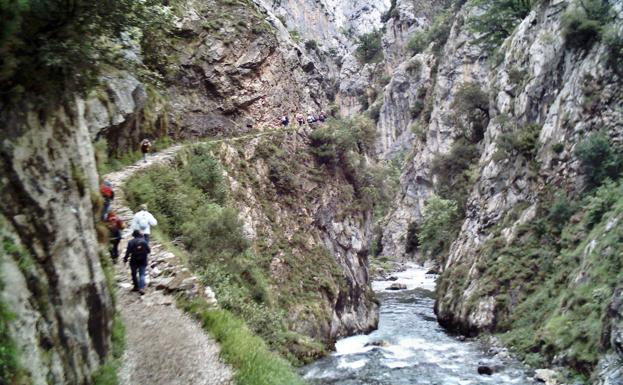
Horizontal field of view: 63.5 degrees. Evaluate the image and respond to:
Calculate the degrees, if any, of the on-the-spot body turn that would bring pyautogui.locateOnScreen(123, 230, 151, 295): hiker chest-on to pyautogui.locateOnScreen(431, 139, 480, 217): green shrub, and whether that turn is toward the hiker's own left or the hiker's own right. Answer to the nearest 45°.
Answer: approximately 45° to the hiker's own right

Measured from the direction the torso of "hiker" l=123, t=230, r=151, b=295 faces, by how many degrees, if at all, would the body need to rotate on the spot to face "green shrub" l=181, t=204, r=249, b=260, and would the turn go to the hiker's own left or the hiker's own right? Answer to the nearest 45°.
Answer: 0° — they already face it

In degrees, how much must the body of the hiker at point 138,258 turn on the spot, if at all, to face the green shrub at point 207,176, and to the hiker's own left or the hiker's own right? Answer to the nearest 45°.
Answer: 0° — they already face it

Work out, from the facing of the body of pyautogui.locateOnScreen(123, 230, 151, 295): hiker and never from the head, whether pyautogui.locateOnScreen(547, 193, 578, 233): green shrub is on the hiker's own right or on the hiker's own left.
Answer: on the hiker's own right

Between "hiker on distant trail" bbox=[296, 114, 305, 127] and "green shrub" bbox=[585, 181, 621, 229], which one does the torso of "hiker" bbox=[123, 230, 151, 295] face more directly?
the hiker on distant trail

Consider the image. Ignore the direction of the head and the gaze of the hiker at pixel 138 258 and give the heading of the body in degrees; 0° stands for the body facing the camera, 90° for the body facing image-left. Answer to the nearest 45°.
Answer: approximately 180°

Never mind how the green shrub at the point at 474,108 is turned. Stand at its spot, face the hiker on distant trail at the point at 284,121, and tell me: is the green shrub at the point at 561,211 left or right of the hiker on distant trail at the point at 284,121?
left

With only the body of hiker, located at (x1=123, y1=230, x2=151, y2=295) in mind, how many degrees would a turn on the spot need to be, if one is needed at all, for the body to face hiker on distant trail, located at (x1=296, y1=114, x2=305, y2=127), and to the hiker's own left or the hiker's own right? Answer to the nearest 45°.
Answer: approximately 45° to the hiker's own right

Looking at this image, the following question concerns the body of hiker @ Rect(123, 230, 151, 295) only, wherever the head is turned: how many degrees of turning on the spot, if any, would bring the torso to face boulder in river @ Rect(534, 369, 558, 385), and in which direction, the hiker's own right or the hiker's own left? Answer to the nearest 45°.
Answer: approximately 90° to the hiker's own right
